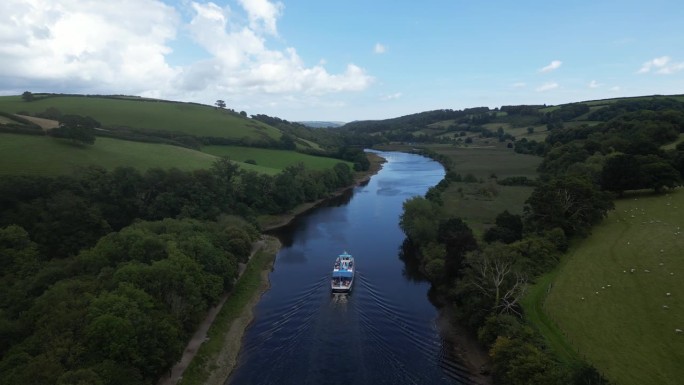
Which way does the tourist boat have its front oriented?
away from the camera
